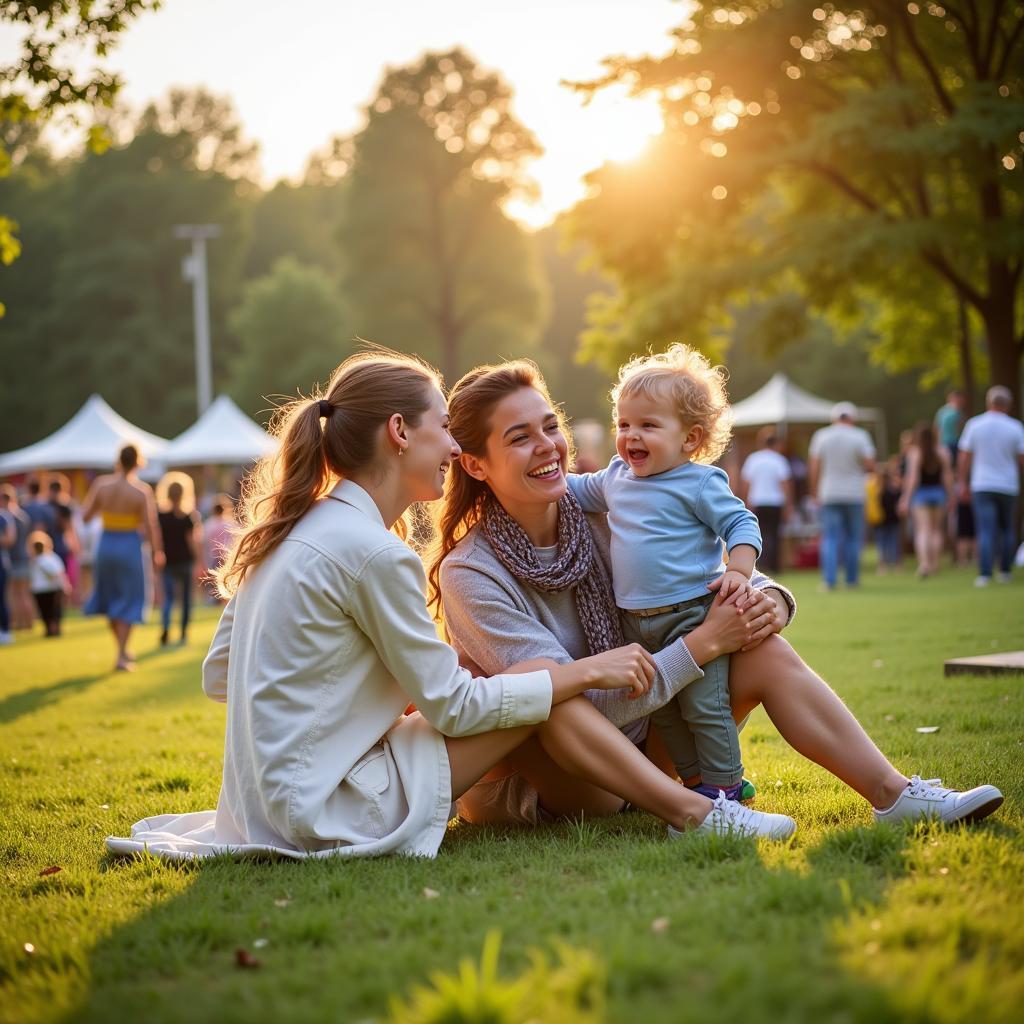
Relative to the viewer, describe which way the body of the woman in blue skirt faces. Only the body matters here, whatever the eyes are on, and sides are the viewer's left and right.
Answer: facing away from the viewer

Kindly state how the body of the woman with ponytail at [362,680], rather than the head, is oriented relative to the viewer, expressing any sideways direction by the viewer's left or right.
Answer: facing away from the viewer and to the right of the viewer

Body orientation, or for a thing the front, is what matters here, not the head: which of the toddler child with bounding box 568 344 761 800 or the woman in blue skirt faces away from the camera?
the woman in blue skirt

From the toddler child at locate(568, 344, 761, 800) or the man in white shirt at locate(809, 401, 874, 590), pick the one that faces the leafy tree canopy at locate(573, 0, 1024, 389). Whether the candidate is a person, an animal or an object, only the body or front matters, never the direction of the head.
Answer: the man in white shirt

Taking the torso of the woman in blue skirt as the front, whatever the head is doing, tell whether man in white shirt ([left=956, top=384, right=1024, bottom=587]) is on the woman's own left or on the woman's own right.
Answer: on the woman's own right

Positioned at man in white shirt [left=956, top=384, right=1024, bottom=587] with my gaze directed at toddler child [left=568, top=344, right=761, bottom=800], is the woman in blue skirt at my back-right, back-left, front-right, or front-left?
front-right

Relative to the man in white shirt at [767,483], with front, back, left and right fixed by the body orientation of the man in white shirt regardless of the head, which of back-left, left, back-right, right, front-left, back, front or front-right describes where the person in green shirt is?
front-right

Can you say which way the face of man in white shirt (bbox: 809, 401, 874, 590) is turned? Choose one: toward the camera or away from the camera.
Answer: away from the camera

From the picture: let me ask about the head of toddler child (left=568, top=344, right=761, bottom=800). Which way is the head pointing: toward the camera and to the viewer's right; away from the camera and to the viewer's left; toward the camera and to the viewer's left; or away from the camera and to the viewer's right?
toward the camera and to the viewer's left

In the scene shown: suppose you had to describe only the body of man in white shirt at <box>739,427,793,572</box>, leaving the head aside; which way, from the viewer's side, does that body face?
away from the camera

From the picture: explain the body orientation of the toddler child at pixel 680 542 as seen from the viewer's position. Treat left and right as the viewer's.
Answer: facing the viewer and to the left of the viewer

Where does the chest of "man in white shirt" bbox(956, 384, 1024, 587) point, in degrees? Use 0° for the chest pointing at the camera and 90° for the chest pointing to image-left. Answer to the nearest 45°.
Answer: approximately 180°

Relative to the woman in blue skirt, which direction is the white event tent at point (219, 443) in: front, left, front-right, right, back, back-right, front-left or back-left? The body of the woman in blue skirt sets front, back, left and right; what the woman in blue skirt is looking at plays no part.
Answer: front

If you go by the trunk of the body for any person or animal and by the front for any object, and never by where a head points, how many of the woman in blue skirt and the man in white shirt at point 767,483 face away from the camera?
2

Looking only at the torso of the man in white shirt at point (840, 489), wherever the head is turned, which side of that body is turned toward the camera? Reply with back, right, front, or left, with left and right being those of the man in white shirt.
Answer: back

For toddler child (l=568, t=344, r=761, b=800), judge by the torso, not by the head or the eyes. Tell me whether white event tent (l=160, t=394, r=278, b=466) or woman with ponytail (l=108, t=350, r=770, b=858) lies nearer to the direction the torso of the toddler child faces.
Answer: the woman with ponytail

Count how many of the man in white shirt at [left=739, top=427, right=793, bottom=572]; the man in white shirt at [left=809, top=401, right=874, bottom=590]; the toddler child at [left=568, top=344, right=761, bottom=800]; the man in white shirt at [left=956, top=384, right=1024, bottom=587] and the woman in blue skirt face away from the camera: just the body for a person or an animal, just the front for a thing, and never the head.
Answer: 4

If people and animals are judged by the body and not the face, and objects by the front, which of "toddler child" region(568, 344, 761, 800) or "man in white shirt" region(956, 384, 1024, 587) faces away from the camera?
the man in white shirt

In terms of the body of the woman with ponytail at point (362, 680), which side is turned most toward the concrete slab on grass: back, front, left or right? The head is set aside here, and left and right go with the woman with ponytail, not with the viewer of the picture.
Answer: front
